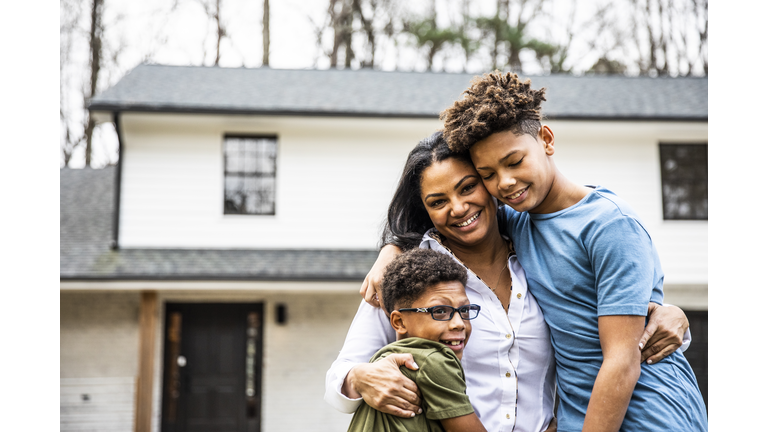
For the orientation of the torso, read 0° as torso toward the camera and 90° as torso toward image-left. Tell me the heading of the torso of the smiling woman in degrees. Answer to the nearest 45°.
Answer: approximately 0°

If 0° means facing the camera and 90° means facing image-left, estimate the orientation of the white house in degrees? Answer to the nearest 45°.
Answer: approximately 0°

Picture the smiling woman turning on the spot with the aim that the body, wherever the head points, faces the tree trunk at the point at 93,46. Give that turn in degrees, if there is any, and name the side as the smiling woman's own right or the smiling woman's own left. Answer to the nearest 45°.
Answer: approximately 135° to the smiling woman's own right

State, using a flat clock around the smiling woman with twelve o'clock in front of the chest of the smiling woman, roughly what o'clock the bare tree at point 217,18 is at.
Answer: The bare tree is roughly at 5 o'clock from the smiling woman.

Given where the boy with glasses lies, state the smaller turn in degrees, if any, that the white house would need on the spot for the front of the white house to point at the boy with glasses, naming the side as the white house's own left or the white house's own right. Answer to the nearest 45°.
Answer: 0° — it already faces them

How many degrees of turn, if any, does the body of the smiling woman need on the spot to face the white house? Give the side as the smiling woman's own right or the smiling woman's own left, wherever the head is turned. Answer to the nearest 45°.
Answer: approximately 135° to the smiling woman's own right

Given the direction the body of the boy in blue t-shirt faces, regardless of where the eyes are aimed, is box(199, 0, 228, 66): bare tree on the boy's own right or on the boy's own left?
on the boy's own right

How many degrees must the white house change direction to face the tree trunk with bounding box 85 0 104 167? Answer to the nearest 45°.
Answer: approximately 135° to its right

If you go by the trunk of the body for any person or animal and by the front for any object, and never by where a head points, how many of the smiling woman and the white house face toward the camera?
2

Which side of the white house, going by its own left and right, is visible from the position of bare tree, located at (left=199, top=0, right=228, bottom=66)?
back

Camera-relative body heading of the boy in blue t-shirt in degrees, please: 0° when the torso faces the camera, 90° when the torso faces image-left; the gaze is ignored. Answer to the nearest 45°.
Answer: approximately 45°
